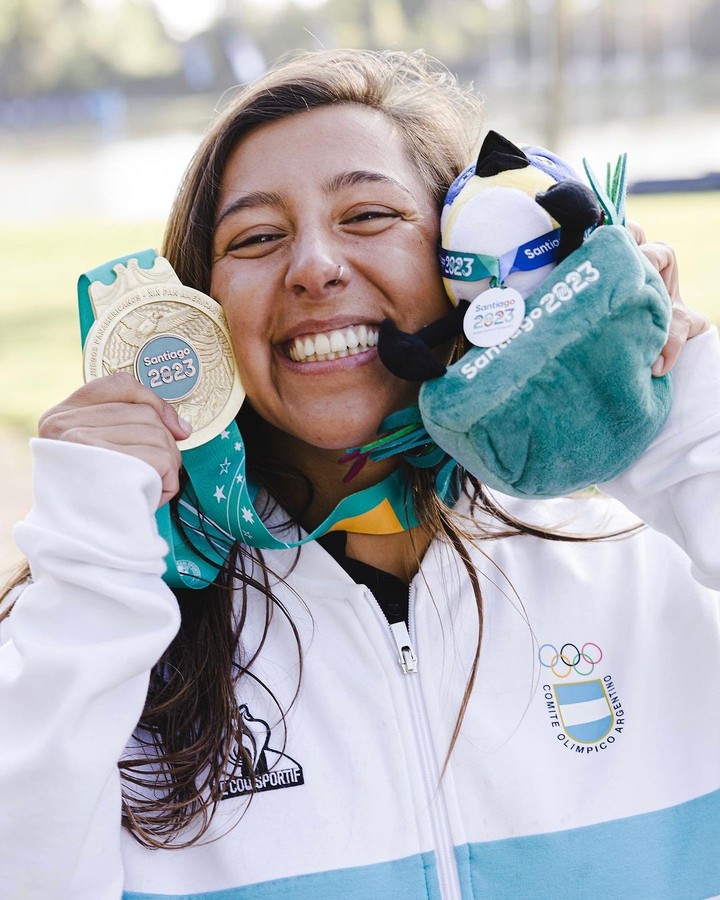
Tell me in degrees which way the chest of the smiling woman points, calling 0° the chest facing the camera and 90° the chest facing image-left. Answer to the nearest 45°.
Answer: approximately 0°
